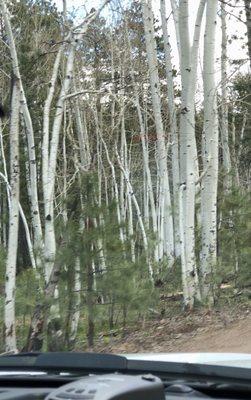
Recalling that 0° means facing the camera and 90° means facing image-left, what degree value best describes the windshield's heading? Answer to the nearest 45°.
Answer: approximately 180°
